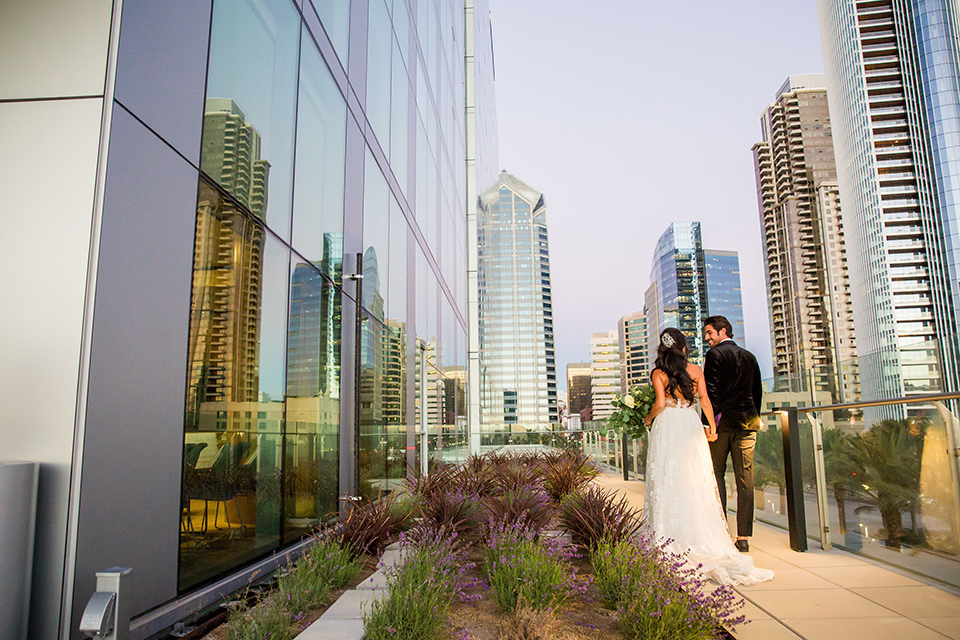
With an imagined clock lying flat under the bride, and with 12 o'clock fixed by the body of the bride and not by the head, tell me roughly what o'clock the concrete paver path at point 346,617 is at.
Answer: The concrete paver path is roughly at 7 o'clock from the bride.

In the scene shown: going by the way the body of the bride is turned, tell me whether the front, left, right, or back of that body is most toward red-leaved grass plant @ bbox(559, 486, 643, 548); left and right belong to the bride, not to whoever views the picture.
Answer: left

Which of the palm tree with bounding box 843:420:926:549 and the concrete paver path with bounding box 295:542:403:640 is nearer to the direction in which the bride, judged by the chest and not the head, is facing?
the palm tree

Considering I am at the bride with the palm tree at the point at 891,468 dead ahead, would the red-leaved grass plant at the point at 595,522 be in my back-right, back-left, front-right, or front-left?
back-left

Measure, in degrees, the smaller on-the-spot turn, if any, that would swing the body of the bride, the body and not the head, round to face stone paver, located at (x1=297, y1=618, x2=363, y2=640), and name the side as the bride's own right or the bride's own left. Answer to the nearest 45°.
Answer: approximately 135° to the bride's own left

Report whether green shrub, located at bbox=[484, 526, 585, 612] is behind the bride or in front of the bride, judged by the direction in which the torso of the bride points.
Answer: behind

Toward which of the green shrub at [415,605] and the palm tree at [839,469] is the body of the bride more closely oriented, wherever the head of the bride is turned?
the palm tree

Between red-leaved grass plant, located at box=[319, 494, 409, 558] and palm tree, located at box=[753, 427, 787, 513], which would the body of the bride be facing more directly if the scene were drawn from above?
the palm tree

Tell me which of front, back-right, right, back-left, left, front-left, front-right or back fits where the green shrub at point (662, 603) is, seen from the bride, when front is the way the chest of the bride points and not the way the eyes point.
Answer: back

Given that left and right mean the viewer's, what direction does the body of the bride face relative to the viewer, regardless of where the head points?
facing away from the viewer
